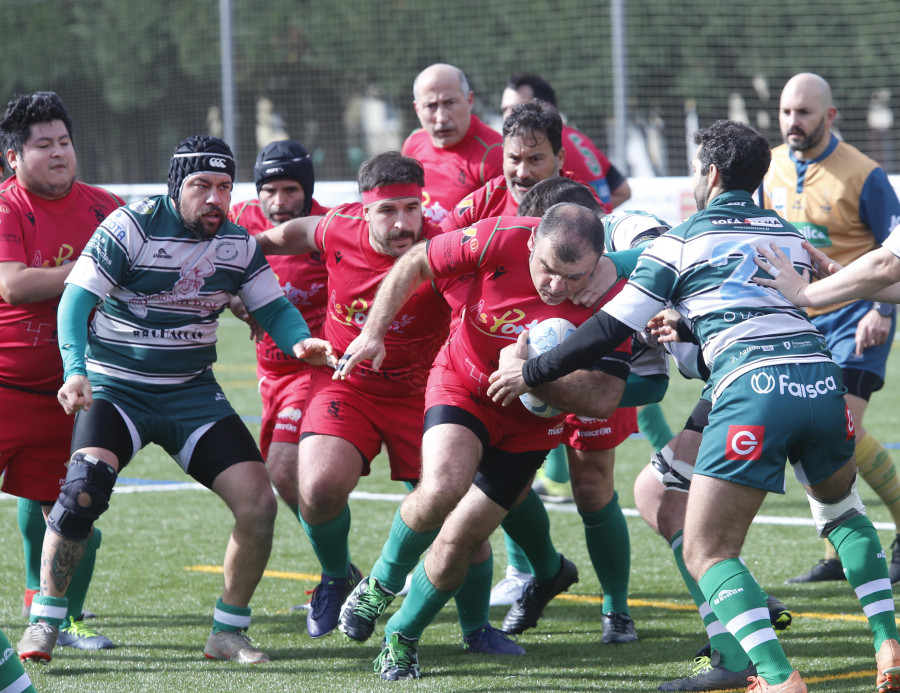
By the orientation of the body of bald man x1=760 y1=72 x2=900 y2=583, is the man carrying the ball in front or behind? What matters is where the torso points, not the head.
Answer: in front

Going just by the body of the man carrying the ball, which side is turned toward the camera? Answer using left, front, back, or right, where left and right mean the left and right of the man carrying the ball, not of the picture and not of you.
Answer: front

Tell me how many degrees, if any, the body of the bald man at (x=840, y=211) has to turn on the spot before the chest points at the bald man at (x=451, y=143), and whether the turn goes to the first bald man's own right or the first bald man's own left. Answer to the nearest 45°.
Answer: approximately 45° to the first bald man's own right

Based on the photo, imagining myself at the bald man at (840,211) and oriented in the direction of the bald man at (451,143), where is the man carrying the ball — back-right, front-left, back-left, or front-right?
front-left

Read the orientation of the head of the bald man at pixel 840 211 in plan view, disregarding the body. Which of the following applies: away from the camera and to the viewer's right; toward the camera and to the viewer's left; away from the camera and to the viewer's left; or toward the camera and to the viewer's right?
toward the camera and to the viewer's left

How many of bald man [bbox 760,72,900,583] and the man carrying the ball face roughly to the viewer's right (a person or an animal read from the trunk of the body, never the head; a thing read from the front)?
0

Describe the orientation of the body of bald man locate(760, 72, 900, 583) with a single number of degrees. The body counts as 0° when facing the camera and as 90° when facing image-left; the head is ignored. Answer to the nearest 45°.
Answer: approximately 45°

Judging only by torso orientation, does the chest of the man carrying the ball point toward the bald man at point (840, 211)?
no

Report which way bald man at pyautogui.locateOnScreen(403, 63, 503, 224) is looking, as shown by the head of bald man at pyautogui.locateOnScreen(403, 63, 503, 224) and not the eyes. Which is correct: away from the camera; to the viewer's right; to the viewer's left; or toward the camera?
toward the camera

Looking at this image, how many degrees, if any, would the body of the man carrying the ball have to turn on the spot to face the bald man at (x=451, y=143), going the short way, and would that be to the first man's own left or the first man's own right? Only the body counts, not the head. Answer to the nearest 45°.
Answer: approximately 180°
